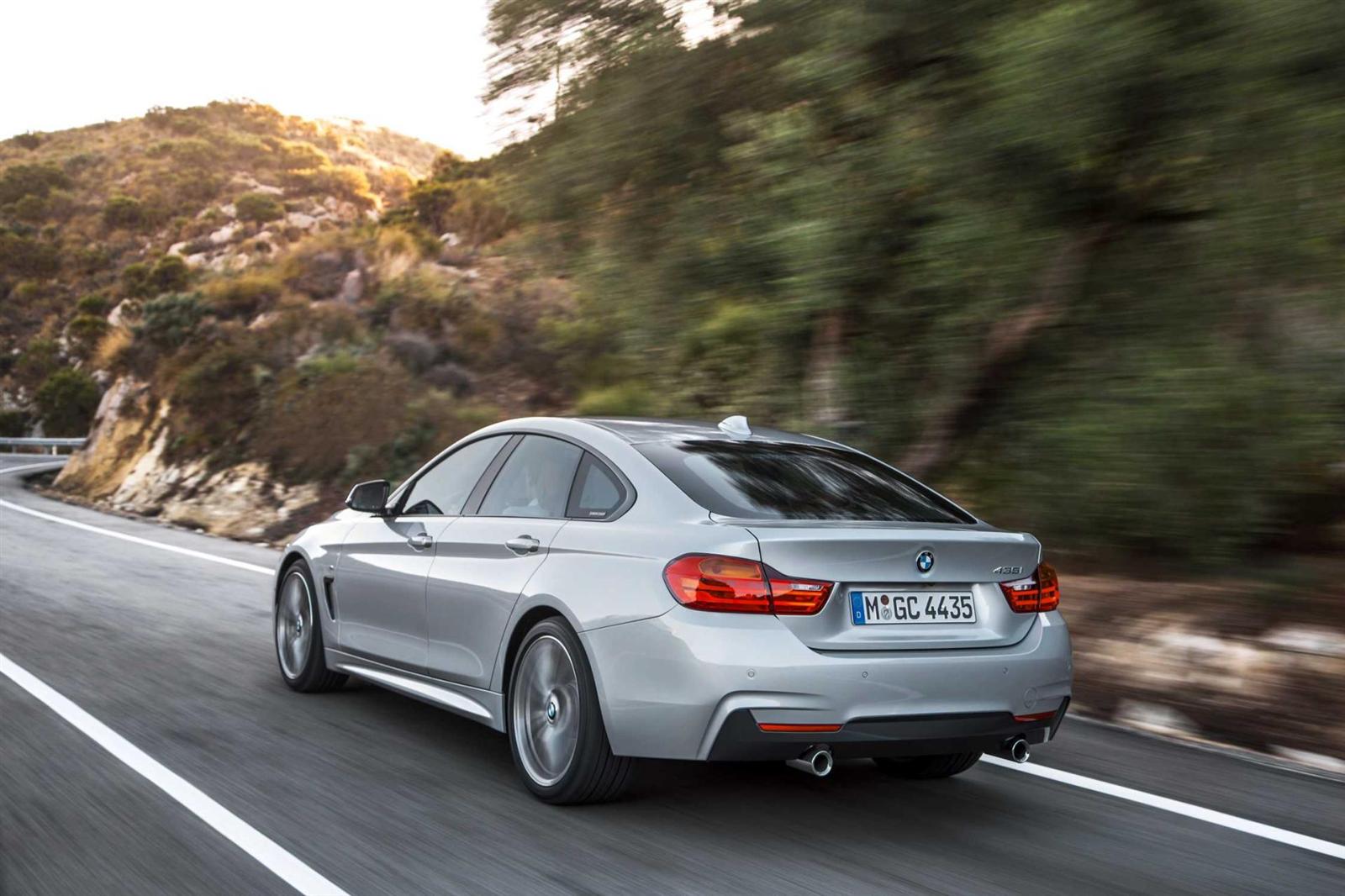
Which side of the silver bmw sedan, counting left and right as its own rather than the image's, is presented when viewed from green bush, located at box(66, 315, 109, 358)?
front

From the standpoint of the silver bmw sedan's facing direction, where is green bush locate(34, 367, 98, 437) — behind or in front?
in front

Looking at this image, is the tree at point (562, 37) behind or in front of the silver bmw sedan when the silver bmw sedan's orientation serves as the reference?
in front

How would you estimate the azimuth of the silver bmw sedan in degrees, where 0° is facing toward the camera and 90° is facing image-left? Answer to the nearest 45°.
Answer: approximately 135°

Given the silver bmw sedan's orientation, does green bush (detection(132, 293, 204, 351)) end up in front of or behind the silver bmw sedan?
in front

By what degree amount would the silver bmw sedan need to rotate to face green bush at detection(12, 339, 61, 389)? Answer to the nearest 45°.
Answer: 0° — it already faces it

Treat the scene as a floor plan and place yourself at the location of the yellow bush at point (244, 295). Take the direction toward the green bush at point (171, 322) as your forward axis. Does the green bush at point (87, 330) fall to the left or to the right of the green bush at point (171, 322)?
right

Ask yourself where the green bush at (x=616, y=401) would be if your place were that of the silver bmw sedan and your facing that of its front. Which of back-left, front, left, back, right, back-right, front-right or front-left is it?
front-right

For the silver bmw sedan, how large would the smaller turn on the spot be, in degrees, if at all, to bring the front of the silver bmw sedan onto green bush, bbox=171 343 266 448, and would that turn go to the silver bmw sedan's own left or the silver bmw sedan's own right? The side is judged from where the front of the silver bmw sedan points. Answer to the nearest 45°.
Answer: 0° — it already faces it

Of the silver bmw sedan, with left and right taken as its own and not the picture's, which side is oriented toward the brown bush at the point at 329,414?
front
